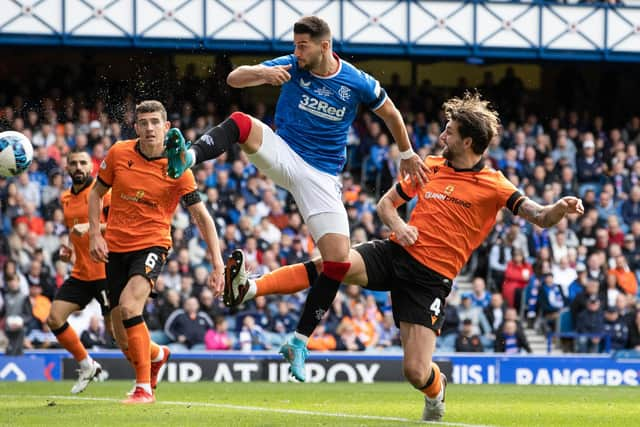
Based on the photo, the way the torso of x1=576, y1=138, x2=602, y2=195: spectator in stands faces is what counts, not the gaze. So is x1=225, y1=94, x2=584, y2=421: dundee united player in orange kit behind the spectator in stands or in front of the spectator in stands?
in front

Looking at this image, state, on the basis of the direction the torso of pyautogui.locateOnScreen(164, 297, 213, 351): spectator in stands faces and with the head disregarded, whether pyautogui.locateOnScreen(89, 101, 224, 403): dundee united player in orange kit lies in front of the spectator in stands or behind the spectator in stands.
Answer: in front

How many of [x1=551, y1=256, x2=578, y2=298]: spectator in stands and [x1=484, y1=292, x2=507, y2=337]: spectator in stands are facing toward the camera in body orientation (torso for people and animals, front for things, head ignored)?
2

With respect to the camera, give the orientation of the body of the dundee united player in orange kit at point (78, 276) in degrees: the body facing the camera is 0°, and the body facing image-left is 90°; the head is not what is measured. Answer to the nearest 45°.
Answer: approximately 45°

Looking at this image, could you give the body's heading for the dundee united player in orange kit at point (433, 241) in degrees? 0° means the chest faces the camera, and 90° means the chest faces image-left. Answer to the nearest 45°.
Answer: approximately 45°

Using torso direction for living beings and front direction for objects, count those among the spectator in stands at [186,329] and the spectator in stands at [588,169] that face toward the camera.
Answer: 2

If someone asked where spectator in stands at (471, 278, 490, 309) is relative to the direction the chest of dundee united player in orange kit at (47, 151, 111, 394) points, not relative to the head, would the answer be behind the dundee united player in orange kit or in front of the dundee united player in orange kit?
behind

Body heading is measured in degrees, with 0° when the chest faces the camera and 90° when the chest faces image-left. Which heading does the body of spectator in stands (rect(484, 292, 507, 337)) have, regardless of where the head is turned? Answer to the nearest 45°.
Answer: approximately 0°

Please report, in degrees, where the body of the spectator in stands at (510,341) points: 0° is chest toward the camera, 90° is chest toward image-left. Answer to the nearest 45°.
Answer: approximately 0°

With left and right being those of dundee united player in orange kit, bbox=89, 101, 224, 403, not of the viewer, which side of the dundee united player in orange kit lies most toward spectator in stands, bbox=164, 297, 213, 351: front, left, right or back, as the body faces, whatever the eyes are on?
back
